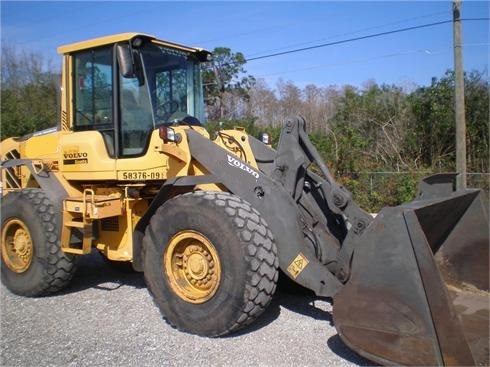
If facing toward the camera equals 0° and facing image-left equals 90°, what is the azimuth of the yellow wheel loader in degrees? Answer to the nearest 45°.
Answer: approximately 315°

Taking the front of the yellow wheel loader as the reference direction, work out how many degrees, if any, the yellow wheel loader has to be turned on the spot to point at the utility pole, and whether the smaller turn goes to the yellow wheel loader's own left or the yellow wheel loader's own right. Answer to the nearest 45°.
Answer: approximately 90° to the yellow wheel loader's own left
